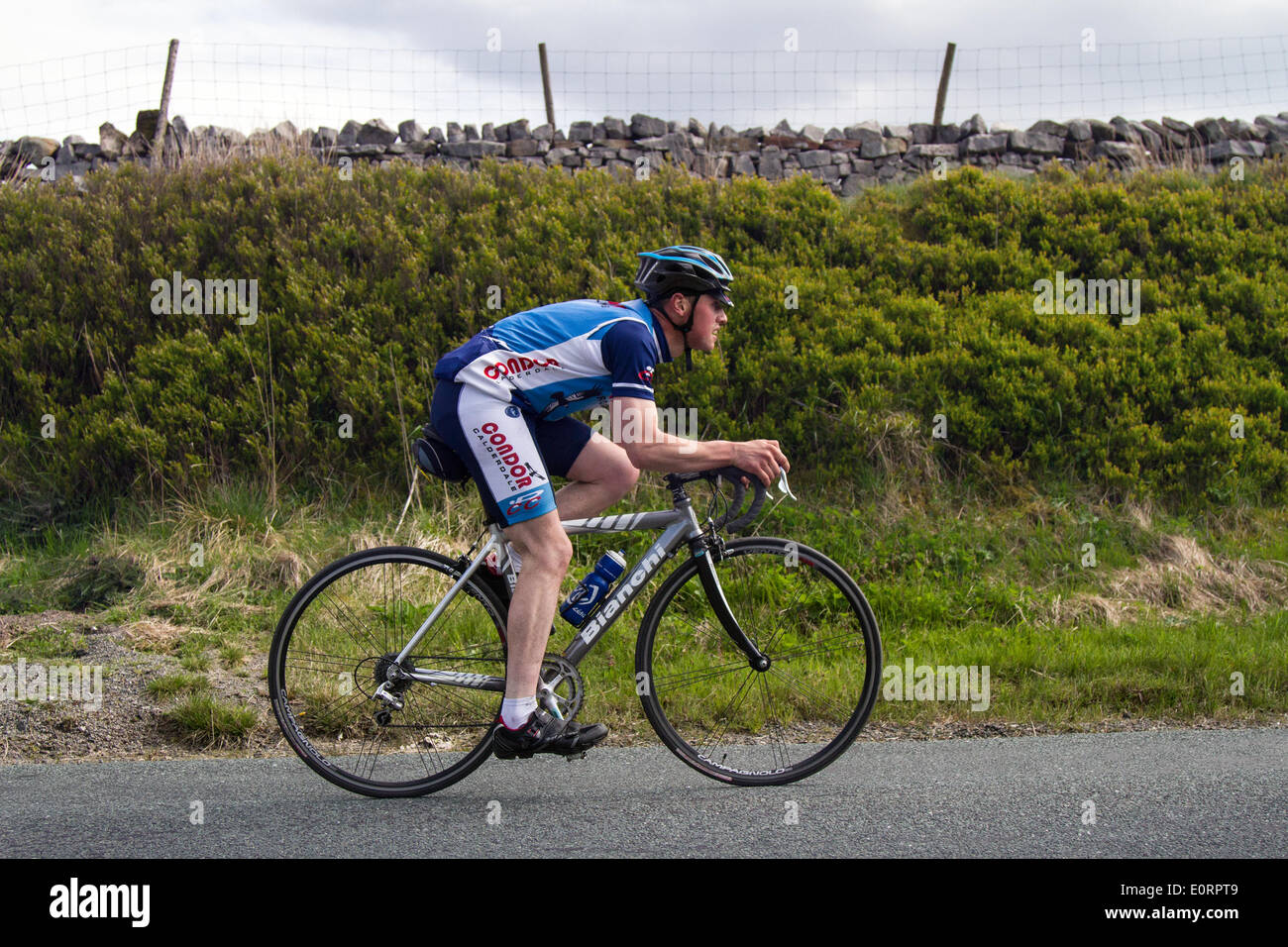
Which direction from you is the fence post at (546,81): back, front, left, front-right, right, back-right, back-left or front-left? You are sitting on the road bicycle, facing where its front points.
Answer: left

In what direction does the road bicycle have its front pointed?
to the viewer's right

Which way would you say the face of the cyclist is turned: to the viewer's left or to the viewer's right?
to the viewer's right

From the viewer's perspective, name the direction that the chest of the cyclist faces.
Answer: to the viewer's right

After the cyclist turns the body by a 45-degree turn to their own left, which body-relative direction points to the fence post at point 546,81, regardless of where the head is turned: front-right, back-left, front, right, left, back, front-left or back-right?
front-left

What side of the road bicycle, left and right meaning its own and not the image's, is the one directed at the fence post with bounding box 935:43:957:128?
left
